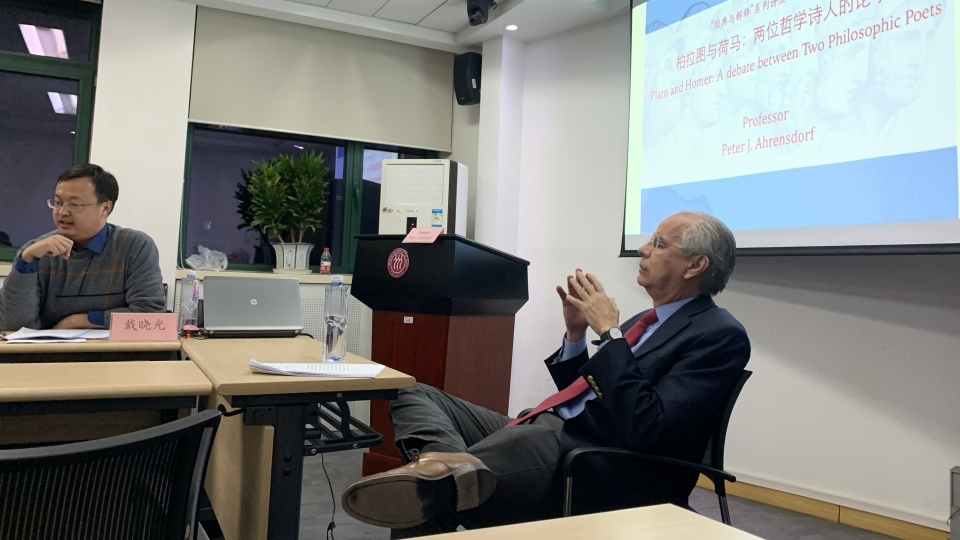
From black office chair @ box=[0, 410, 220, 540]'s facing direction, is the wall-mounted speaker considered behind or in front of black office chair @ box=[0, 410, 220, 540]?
in front

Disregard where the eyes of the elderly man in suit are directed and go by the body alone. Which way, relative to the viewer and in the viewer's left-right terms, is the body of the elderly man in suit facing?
facing to the left of the viewer

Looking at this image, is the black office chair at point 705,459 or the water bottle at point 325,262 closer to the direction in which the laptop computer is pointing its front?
the water bottle

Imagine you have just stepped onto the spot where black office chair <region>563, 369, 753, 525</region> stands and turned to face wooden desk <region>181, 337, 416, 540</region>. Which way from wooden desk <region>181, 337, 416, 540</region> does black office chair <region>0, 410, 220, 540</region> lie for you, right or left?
left

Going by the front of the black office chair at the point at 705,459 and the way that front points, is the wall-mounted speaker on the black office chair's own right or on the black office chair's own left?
on the black office chair's own right

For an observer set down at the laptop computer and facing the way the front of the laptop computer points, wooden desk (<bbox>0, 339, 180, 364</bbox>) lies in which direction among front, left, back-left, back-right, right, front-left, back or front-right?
back-left

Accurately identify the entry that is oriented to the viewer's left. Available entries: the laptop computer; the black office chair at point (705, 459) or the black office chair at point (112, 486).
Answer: the black office chair at point (705, 459)

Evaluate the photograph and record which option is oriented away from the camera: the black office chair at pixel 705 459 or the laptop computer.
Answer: the laptop computer

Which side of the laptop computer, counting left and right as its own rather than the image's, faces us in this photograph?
back

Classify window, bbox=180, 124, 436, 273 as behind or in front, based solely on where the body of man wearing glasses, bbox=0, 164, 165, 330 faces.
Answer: behind

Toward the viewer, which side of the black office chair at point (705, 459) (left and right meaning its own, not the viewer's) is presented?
left

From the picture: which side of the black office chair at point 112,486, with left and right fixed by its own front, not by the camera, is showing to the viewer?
back
